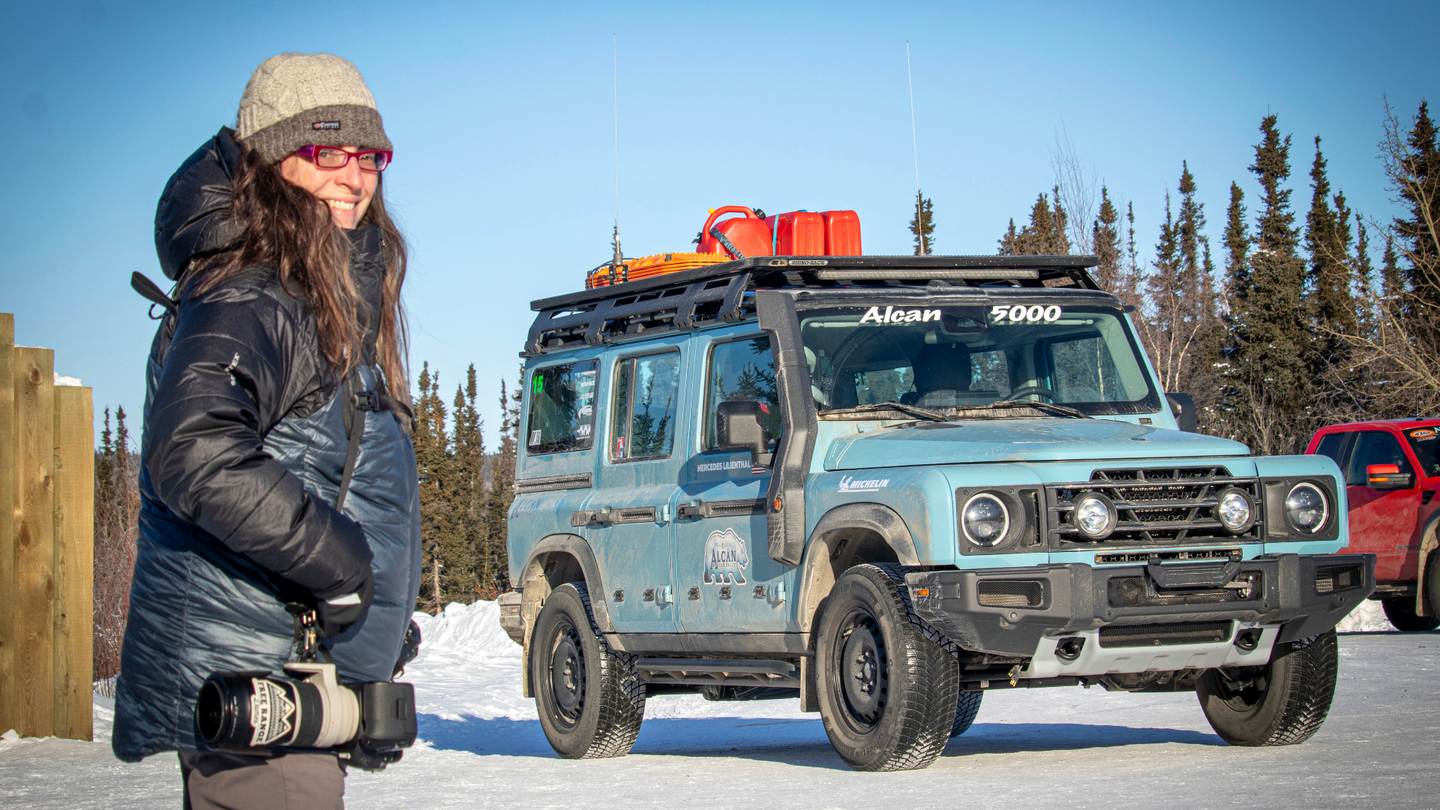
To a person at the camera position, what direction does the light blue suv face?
facing the viewer and to the right of the viewer

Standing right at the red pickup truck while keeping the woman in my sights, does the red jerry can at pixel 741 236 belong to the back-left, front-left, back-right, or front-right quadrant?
front-right

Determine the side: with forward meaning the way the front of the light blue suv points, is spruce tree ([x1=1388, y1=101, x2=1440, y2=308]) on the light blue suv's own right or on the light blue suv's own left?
on the light blue suv's own left

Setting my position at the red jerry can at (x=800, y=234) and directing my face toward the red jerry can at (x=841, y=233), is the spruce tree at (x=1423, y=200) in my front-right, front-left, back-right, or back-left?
front-left

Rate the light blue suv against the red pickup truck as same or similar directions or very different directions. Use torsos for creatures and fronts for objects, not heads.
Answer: same or similar directions

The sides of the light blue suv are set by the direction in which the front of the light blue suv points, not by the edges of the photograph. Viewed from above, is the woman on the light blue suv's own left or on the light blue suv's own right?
on the light blue suv's own right

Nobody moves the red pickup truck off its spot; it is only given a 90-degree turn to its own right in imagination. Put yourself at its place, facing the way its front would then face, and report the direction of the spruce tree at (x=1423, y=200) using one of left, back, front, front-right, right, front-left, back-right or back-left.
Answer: back-right
